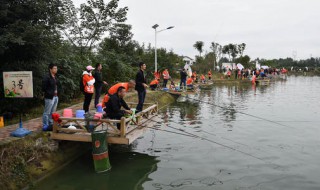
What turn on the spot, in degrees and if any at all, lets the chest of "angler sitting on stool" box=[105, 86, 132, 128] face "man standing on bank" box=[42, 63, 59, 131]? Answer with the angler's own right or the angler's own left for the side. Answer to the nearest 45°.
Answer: approximately 180°

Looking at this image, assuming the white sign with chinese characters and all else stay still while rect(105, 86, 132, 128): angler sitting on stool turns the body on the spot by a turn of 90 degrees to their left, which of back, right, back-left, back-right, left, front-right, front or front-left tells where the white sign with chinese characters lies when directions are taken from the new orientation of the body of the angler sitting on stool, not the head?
left

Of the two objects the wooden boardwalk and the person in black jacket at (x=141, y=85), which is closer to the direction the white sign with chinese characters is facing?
the wooden boardwalk

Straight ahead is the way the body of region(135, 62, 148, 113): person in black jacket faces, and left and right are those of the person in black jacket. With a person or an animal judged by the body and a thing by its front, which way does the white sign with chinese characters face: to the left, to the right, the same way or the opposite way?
to the right

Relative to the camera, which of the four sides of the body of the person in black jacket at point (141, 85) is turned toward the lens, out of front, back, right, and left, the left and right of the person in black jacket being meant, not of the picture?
right

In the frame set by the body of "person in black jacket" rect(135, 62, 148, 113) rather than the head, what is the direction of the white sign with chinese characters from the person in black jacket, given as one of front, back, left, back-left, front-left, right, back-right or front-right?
back-right

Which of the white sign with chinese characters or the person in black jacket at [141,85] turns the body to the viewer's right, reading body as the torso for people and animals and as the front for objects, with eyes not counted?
the person in black jacket

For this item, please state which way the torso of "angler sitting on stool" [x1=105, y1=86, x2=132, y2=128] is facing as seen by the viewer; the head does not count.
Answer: to the viewer's right

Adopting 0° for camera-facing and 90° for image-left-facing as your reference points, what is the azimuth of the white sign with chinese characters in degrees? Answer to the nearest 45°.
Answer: approximately 0°

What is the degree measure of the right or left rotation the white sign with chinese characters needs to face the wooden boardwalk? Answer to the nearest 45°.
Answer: approximately 45° to its left
